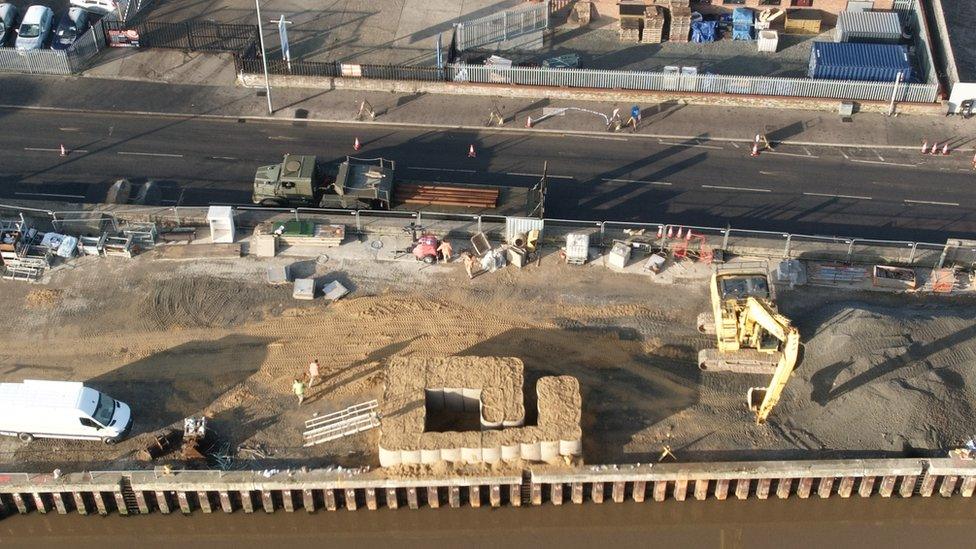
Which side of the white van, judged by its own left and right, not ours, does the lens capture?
right

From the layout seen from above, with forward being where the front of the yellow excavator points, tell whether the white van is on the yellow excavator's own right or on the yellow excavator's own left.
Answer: on the yellow excavator's own right

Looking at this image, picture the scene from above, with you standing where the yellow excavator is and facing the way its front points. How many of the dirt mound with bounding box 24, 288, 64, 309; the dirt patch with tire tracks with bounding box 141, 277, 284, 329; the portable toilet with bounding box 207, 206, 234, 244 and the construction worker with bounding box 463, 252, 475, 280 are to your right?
4

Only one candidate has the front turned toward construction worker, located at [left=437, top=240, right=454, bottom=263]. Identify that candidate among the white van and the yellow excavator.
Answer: the white van

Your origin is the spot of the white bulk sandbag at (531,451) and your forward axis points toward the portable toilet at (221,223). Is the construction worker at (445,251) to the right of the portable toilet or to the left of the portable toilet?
right

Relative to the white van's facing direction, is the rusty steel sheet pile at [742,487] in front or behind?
in front

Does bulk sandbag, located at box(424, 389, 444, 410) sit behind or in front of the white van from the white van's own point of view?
in front

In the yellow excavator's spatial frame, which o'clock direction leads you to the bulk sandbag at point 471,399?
The bulk sandbag is roughly at 2 o'clock from the yellow excavator.

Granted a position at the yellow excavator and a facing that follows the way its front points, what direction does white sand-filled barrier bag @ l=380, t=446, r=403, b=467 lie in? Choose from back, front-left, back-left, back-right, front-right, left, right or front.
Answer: front-right

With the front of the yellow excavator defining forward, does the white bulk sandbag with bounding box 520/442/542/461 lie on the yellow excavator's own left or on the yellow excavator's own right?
on the yellow excavator's own right

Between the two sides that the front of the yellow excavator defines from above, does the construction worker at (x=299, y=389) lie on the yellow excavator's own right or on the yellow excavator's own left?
on the yellow excavator's own right

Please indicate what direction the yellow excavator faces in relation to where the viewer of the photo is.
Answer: facing the viewer

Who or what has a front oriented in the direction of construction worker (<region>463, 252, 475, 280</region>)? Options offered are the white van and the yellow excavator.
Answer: the white van

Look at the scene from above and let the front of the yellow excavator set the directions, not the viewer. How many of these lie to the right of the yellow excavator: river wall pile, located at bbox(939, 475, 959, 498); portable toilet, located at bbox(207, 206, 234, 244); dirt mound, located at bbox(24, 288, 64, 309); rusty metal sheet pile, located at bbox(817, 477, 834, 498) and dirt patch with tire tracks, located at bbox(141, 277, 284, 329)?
3

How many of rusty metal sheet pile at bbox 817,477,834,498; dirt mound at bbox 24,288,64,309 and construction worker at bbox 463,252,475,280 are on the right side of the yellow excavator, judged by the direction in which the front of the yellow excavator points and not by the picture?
2

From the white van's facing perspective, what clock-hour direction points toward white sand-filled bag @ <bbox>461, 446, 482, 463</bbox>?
The white sand-filled bag is roughly at 1 o'clock from the white van.

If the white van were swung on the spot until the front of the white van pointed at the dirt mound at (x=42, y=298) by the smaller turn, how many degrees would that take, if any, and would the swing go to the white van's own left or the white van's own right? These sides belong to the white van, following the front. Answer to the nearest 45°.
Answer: approximately 90° to the white van's own left

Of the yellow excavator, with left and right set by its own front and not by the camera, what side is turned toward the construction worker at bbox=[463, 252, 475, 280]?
right

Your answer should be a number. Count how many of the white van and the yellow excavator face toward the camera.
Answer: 1
